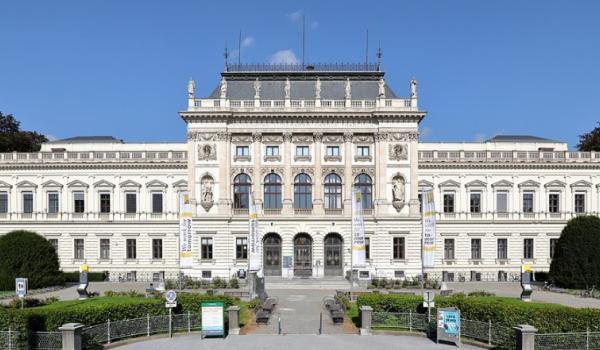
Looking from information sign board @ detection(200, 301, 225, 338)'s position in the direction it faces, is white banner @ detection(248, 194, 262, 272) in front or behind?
behind

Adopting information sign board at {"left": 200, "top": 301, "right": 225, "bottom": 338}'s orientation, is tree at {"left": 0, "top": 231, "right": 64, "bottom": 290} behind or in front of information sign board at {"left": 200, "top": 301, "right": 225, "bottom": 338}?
behind

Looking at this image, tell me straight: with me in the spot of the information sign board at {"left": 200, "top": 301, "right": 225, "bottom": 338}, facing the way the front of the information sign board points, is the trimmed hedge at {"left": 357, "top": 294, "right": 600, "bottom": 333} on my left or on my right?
on my left

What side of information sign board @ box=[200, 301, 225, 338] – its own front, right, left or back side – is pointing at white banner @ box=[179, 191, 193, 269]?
back

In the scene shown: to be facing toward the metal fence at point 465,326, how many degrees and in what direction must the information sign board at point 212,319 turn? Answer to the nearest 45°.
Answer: approximately 90° to its left

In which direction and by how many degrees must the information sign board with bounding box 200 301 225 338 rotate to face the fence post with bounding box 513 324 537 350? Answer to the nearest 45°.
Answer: approximately 45° to its left

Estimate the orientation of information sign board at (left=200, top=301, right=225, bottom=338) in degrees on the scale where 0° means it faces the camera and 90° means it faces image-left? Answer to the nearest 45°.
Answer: approximately 0°

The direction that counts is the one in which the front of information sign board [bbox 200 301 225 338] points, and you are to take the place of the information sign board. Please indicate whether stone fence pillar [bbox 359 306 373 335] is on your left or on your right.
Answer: on your left

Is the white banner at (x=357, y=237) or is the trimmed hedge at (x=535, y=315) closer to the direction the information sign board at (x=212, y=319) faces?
the trimmed hedge
